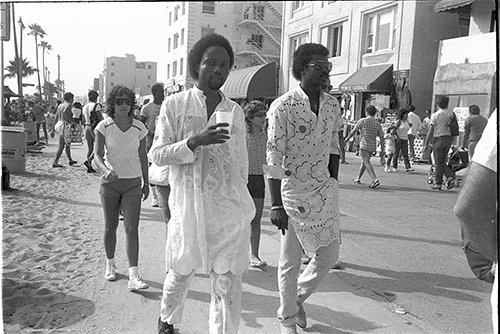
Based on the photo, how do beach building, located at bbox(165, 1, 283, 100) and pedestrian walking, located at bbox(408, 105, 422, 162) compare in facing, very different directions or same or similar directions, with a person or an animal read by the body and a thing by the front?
very different directions

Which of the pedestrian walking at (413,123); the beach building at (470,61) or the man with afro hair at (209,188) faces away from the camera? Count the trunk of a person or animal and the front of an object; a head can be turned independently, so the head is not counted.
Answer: the pedestrian walking

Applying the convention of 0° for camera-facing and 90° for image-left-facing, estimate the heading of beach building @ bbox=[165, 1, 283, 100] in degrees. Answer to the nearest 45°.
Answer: approximately 45°

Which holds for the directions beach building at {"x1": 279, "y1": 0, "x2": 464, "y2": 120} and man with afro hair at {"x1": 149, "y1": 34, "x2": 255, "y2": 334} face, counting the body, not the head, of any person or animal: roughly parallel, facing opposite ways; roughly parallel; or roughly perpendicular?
roughly perpendicular

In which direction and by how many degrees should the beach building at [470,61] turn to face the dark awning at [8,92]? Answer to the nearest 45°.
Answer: approximately 45° to its right

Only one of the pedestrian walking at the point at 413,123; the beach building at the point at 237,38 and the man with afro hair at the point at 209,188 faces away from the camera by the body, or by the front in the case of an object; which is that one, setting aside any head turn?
the pedestrian walking

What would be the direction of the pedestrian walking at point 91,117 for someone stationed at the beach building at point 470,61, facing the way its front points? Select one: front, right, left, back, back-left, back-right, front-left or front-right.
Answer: front-right

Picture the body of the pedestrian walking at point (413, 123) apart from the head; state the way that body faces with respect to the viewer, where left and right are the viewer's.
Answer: facing away from the viewer
